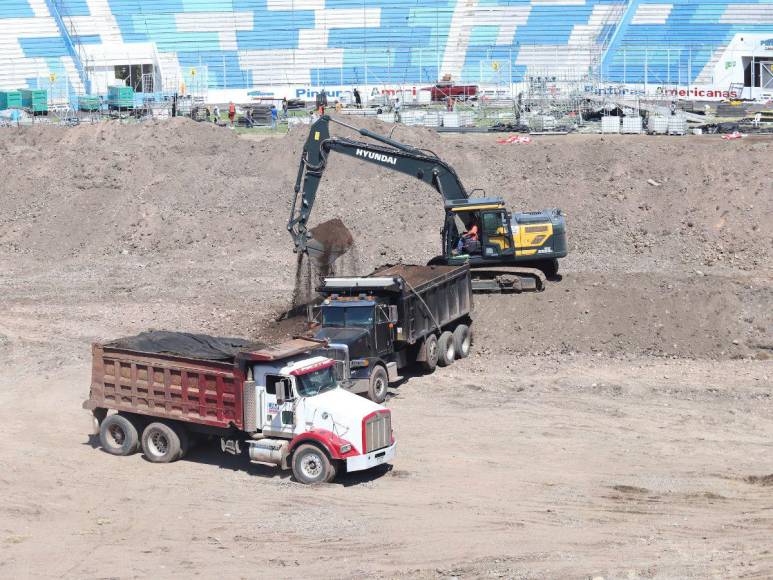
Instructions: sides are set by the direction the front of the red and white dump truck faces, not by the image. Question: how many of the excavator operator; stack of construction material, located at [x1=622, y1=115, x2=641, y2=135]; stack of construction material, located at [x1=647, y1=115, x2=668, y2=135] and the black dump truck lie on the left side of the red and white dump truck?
4

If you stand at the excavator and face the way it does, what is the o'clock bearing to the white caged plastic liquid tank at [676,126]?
The white caged plastic liquid tank is roughly at 4 o'clock from the excavator.

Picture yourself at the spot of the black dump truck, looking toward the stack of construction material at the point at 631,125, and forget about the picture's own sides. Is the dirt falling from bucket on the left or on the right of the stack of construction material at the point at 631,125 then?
left

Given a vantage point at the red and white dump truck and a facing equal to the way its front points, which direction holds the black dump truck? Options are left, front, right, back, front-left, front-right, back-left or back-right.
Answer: left

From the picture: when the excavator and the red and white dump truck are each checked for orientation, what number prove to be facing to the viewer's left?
1

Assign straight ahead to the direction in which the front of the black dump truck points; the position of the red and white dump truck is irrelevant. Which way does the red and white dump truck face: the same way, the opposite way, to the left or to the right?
to the left

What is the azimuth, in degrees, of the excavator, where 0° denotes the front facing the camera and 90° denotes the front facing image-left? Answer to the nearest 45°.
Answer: approximately 90°

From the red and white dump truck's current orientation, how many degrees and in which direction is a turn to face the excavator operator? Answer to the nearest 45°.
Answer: approximately 90° to its left

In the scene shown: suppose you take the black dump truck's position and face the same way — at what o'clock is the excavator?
The excavator is roughly at 5 o'clock from the black dump truck.

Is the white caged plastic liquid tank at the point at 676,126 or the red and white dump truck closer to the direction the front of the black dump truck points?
the red and white dump truck

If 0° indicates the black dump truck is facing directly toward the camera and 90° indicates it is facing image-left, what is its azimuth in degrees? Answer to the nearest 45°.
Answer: approximately 45°

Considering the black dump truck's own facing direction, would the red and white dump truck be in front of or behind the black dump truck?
in front

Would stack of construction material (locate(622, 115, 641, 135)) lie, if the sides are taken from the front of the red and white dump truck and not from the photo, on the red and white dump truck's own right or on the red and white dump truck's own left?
on the red and white dump truck's own left

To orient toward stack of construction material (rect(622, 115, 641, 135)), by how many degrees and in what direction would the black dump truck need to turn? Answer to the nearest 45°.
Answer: approximately 180°
